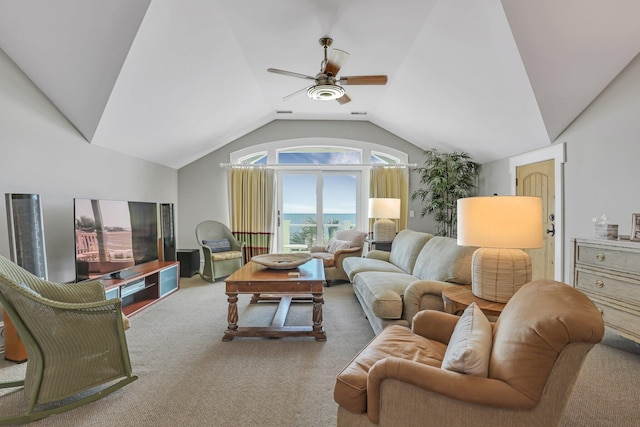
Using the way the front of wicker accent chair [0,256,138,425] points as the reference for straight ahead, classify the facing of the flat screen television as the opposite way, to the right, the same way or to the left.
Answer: to the right

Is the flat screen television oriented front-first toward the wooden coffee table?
yes

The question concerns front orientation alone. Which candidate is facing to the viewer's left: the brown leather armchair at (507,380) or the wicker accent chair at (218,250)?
the brown leather armchair

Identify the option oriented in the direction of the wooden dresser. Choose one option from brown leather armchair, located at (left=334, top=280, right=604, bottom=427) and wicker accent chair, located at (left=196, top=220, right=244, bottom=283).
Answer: the wicker accent chair

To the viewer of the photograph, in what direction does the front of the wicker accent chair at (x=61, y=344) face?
facing away from the viewer and to the right of the viewer

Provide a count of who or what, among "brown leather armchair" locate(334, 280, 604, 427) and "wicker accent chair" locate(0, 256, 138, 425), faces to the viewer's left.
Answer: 1

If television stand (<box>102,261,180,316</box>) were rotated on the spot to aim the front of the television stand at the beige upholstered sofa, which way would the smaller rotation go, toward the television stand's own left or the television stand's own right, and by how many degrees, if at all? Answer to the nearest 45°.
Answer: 0° — it already faces it

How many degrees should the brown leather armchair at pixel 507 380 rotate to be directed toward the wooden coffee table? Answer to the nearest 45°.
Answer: approximately 45° to its right

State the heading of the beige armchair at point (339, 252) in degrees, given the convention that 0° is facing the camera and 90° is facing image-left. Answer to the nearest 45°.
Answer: approximately 45°

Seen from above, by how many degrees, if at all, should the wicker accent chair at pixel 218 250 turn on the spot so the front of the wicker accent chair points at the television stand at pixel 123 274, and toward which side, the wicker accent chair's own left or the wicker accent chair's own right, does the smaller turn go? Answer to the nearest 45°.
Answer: approximately 90° to the wicker accent chair's own right

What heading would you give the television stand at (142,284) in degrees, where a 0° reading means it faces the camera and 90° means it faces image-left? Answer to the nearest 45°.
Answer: approximately 315°

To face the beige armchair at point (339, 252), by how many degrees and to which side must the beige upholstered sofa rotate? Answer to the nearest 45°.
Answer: approximately 90° to its right

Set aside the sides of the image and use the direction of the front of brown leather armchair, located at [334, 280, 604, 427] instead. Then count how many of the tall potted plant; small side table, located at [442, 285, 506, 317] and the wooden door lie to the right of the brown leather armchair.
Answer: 3

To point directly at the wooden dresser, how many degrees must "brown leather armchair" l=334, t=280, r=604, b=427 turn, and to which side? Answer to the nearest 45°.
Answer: approximately 135° to its right
